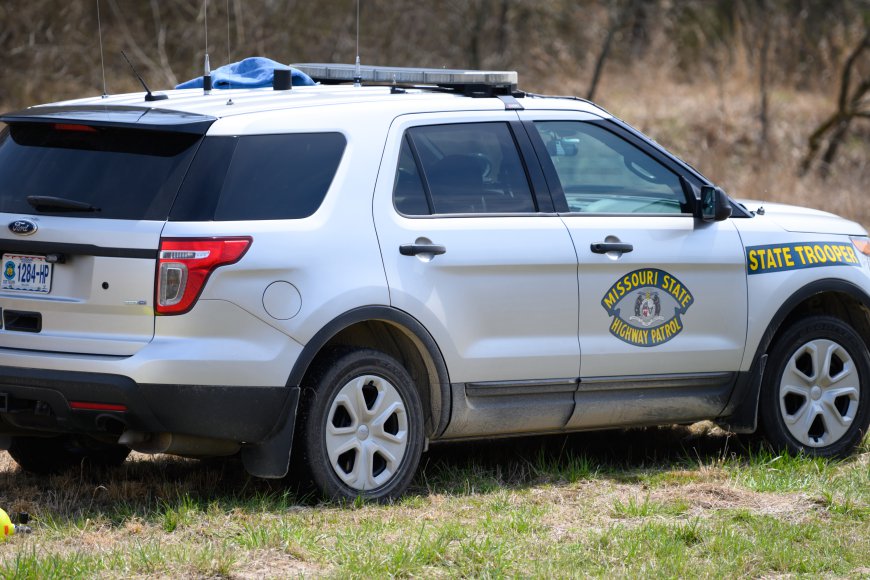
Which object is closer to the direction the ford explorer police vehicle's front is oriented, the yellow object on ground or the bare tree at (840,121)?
the bare tree

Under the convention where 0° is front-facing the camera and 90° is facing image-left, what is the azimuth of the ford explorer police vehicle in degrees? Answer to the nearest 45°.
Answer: approximately 225°

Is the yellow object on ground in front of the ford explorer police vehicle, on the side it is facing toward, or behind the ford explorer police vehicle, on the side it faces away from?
behind

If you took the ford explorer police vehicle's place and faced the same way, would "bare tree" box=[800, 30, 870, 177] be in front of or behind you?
in front

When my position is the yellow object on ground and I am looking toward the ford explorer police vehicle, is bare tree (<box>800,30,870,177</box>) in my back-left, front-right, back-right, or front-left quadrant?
front-left
